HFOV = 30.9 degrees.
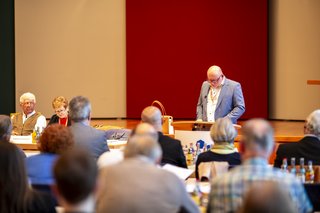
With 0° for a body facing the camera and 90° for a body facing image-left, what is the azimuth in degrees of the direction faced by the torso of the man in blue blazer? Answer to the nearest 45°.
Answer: approximately 45°

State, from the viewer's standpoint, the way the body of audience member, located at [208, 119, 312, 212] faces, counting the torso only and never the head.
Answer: away from the camera

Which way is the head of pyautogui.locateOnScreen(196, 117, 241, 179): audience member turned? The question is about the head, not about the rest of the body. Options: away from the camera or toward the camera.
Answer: away from the camera

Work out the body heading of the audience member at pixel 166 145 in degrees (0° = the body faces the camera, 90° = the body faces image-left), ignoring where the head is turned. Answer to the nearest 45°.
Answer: approximately 135°

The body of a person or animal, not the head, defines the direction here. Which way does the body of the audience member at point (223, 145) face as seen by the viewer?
away from the camera

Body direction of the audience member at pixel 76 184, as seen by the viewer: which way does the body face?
away from the camera

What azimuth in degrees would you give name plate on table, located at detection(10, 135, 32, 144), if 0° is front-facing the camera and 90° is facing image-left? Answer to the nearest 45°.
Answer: approximately 0°

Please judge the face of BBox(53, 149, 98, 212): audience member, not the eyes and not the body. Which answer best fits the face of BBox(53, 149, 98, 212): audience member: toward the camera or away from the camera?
away from the camera
